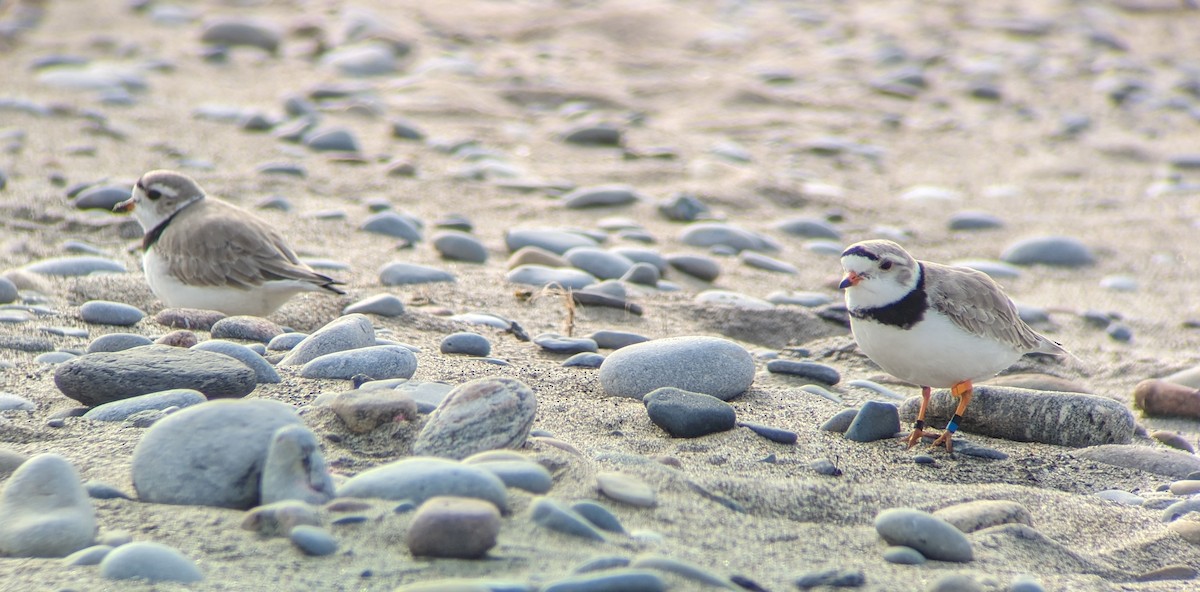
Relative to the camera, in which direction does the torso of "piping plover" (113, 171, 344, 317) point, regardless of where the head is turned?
to the viewer's left

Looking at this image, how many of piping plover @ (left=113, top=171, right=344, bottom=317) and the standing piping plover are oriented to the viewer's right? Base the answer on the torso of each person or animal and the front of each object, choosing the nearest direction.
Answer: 0

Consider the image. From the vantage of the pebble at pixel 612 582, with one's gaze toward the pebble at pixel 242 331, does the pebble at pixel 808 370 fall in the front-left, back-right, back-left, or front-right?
front-right

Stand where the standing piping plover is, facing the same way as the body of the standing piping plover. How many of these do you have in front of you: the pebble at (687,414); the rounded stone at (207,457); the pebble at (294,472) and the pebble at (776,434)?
4

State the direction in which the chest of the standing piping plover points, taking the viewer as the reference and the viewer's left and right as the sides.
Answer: facing the viewer and to the left of the viewer

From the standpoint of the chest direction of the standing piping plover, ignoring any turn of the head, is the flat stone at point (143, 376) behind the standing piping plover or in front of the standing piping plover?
in front

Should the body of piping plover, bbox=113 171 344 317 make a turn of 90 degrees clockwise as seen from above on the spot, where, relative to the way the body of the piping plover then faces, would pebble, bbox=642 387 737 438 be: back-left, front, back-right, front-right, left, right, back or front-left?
back-right

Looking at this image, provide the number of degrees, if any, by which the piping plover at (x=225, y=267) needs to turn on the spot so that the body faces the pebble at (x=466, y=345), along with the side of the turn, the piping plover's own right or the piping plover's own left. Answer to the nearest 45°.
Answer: approximately 135° to the piping plover's own left

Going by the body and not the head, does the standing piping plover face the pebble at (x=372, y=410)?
yes

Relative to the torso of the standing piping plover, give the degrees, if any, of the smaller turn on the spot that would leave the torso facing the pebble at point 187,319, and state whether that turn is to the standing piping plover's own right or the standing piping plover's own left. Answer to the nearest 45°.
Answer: approximately 45° to the standing piping plover's own right

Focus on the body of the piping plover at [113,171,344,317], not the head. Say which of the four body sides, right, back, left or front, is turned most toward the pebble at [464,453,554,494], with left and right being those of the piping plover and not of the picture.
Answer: left

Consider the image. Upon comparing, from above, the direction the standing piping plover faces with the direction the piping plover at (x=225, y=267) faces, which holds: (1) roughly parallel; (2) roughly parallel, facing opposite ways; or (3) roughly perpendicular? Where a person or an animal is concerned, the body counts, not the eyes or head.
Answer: roughly parallel

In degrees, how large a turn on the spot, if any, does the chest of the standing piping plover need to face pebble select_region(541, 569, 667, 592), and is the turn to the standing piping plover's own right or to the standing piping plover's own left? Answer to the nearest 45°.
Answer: approximately 45° to the standing piping plover's own left

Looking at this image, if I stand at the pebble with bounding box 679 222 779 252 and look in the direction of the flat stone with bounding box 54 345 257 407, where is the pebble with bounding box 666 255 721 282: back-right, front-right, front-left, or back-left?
front-left

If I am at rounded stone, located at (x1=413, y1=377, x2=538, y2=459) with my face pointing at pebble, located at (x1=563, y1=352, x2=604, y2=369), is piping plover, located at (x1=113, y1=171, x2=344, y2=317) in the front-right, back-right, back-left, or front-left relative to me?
front-left
